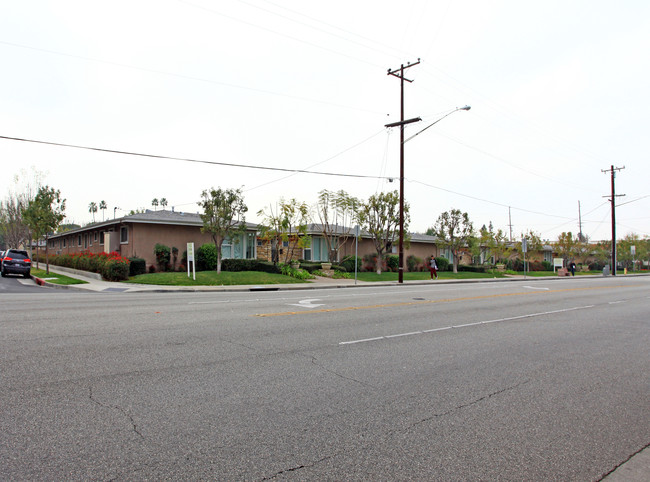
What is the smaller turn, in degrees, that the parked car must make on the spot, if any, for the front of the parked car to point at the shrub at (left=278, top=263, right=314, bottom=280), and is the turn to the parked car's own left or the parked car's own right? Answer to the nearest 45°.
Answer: approximately 135° to the parked car's own right

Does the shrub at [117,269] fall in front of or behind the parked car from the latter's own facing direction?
behind

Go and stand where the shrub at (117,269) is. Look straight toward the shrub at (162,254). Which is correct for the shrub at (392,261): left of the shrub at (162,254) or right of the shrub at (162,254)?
right

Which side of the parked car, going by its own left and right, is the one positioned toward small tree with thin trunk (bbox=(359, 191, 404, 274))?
right

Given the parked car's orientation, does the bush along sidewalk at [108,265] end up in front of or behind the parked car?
behind

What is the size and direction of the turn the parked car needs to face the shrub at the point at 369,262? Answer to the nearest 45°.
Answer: approximately 90° to its right

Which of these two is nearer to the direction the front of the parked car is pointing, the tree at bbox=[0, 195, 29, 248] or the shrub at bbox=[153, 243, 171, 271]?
the tree

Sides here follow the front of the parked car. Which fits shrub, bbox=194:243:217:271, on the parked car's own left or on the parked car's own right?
on the parked car's own right

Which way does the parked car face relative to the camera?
away from the camera

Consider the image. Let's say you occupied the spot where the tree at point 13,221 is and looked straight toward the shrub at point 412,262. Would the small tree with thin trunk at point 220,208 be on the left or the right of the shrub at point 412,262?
right
